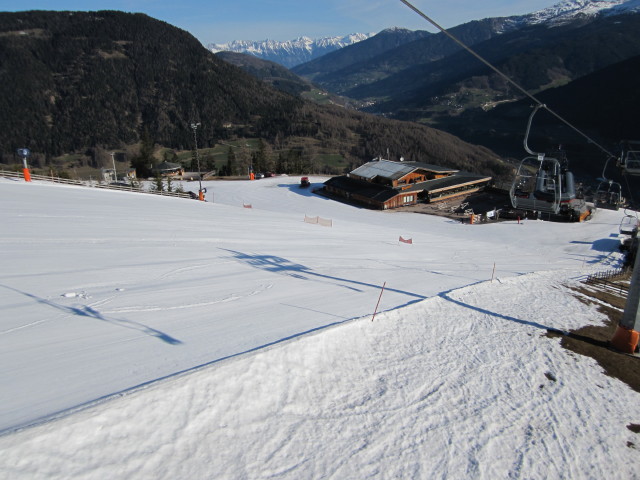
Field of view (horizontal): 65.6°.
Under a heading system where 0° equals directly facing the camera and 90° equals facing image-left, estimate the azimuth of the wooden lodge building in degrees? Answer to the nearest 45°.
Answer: approximately 315°

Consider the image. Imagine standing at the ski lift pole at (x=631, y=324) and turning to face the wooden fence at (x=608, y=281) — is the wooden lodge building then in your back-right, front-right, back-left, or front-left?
front-left

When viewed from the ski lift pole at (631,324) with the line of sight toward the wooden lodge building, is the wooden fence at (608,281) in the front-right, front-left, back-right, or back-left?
front-right
